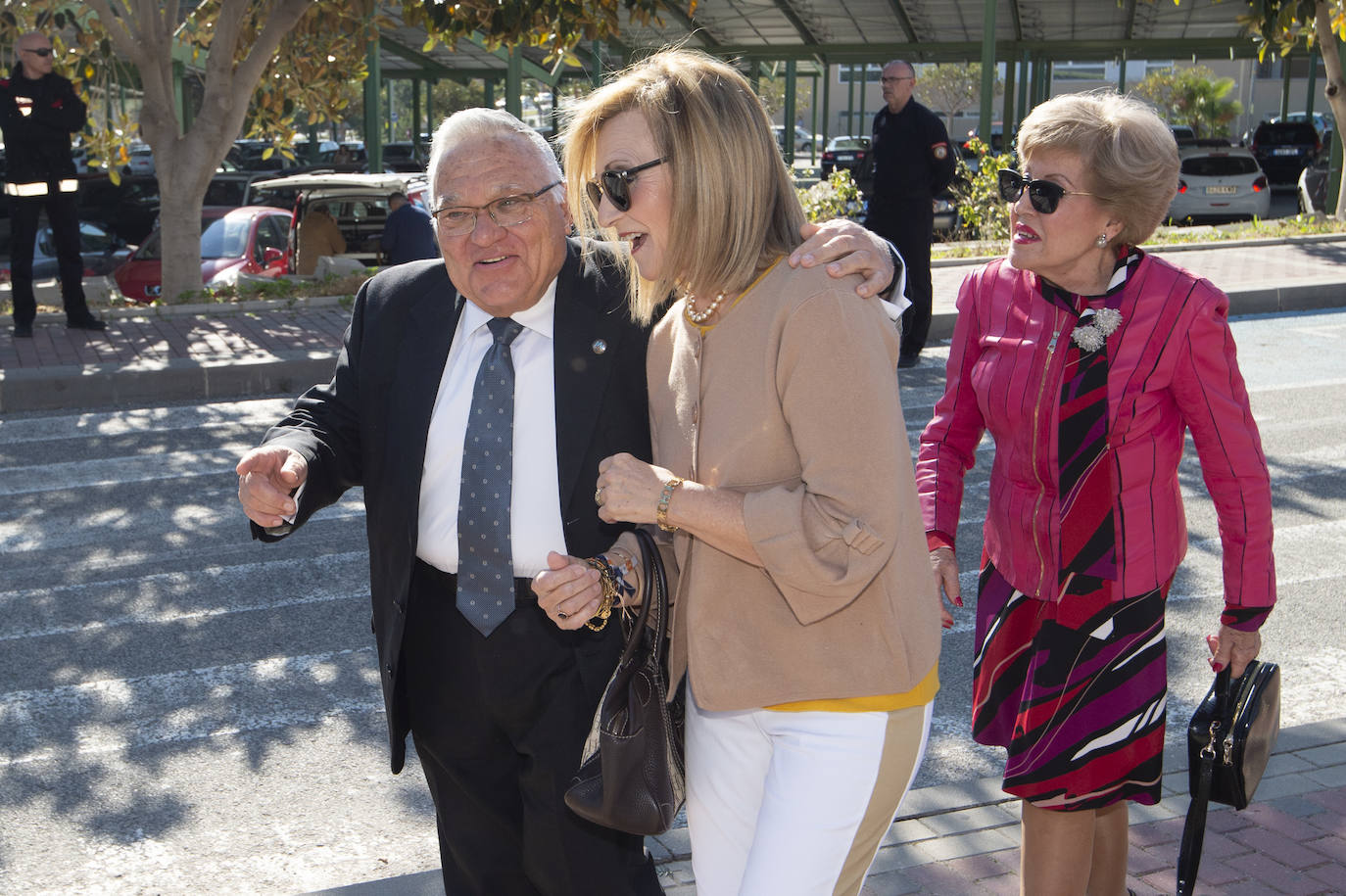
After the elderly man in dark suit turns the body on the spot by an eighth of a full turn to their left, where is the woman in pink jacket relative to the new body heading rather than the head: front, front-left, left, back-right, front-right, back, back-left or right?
front-left

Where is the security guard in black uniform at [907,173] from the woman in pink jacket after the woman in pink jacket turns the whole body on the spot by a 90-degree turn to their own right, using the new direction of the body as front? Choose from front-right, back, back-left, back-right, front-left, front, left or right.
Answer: front-right

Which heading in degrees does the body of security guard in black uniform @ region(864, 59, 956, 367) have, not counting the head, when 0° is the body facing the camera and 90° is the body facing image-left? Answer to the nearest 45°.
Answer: approximately 45°

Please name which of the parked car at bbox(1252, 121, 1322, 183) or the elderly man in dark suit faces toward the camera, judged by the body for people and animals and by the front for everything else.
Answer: the elderly man in dark suit

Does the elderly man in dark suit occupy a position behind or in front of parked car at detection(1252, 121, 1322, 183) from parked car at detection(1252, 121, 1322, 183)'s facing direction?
behind

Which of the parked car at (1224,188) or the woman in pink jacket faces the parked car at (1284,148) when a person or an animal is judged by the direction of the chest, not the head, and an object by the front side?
the parked car at (1224,188)

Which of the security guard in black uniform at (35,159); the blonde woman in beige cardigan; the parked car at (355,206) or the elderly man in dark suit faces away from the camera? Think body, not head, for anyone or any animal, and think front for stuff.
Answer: the parked car

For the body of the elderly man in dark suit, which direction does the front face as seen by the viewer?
toward the camera

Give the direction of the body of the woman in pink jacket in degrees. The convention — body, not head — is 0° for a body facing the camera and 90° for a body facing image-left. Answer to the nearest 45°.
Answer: approximately 45°

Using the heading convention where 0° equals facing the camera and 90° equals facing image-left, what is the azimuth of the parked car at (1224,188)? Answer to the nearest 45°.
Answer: approximately 180°

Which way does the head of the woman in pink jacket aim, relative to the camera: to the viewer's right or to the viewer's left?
to the viewer's left

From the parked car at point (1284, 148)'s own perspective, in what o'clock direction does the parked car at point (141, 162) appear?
the parked car at point (141, 162) is roughly at 8 o'clock from the parked car at point (1284, 148).
